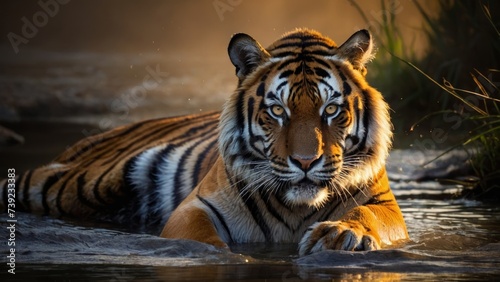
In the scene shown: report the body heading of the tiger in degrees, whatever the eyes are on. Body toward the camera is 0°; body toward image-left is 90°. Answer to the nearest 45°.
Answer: approximately 315°
